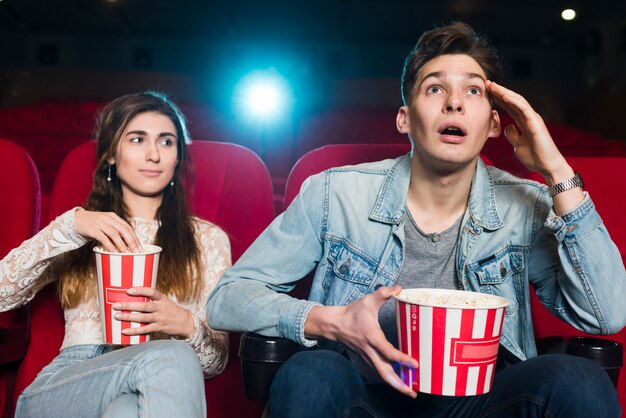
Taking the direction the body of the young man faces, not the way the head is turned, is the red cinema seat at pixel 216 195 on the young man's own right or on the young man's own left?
on the young man's own right

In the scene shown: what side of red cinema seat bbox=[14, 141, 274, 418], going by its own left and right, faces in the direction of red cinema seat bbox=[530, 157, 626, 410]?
left

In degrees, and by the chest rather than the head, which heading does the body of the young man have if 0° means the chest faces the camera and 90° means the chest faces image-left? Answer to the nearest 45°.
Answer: approximately 0°

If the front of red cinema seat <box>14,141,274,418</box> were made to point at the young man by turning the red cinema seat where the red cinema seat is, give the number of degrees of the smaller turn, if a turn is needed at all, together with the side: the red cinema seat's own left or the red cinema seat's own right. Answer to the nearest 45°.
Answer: approximately 45° to the red cinema seat's own left

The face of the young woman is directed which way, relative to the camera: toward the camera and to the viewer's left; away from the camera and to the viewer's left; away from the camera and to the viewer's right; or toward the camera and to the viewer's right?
toward the camera and to the viewer's right

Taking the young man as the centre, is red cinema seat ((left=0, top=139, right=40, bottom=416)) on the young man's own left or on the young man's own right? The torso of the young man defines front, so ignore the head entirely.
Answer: on the young man's own right

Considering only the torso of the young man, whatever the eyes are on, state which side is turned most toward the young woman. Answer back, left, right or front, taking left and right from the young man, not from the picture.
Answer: right

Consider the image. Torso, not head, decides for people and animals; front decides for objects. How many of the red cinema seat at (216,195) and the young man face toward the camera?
2
